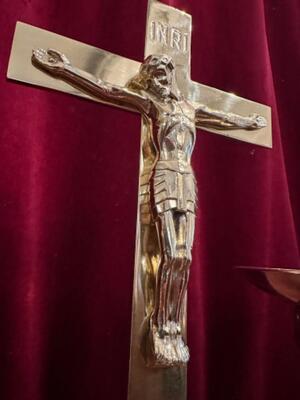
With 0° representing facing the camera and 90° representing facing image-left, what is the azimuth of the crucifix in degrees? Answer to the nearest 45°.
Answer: approximately 315°
